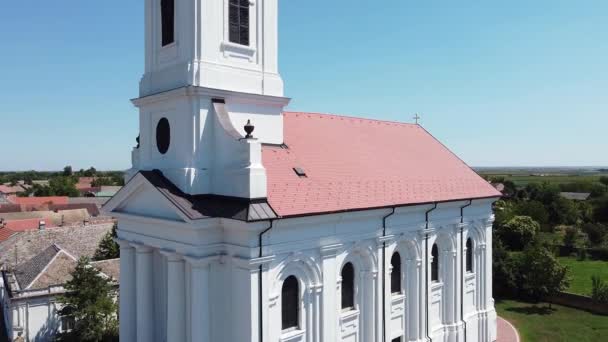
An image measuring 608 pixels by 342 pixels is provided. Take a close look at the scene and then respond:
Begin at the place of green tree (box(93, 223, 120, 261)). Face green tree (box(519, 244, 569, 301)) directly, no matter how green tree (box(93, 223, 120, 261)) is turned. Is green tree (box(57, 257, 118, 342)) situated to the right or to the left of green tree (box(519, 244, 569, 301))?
right

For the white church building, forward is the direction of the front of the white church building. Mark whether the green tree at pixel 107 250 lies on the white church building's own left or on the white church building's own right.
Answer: on the white church building's own right

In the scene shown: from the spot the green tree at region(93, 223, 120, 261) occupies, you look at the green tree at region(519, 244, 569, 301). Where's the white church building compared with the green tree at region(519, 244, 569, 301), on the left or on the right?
right

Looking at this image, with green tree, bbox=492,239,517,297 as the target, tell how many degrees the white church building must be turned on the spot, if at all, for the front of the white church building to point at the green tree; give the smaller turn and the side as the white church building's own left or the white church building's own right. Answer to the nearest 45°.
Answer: approximately 180°

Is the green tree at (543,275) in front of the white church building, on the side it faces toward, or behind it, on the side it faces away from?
behind

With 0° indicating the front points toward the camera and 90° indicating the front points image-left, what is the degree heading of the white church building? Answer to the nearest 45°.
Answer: approximately 45°
